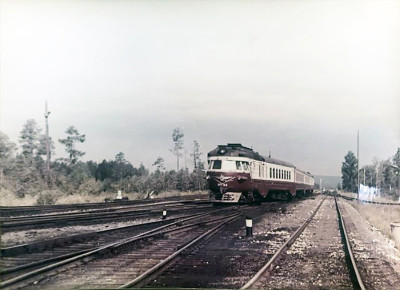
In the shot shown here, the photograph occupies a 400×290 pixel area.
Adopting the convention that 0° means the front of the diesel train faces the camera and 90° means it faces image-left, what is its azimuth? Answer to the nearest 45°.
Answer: approximately 45°

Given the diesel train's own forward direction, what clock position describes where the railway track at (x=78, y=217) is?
The railway track is roughly at 1 o'clock from the diesel train.

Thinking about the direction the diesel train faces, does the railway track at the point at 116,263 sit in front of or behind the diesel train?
in front
